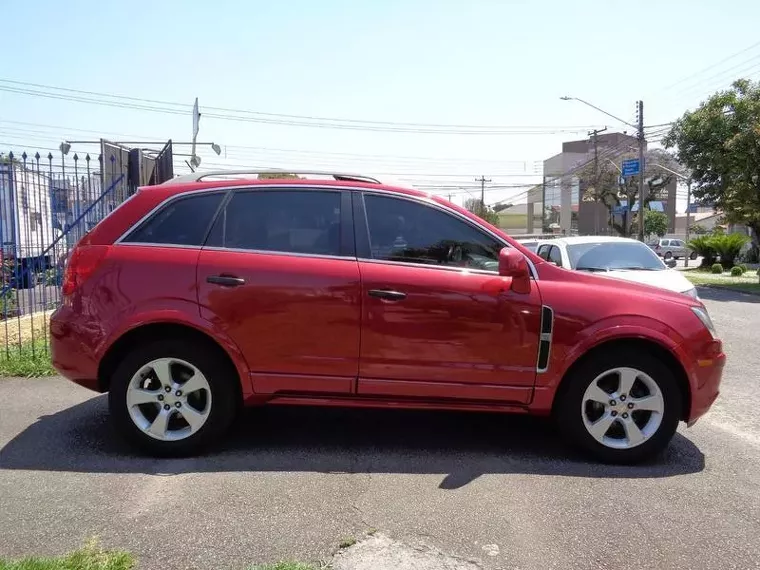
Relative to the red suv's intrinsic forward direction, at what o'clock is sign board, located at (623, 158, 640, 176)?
The sign board is roughly at 10 o'clock from the red suv.

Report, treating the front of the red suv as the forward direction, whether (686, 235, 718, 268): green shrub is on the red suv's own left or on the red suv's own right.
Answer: on the red suv's own left

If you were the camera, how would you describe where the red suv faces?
facing to the right of the viewer

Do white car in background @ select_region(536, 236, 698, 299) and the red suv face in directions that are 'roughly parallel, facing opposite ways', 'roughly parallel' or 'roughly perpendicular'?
roughly perpendicular

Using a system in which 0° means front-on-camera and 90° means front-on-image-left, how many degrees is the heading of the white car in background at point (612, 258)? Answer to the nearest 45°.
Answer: approximately 315°

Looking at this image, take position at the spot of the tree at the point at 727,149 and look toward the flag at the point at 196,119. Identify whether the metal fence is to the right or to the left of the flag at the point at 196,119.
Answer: left

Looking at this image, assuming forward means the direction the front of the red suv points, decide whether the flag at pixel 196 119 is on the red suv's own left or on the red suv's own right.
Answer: on the red suv's own left

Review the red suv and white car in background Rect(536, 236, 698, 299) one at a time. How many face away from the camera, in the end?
0

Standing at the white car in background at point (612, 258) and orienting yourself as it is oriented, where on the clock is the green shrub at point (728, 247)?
The green shrub is roughly at 8 o'clock from the white car in background.

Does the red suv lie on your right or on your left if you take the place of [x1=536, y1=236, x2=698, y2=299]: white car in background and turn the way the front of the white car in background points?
on your right

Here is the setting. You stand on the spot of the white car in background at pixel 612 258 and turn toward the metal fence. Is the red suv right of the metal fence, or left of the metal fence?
left

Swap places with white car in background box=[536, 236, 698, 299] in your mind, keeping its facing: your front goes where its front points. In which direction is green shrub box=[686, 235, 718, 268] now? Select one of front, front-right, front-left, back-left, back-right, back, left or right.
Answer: back-left

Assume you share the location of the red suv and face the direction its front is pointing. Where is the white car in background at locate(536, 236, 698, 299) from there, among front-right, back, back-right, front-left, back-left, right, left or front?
front-left
